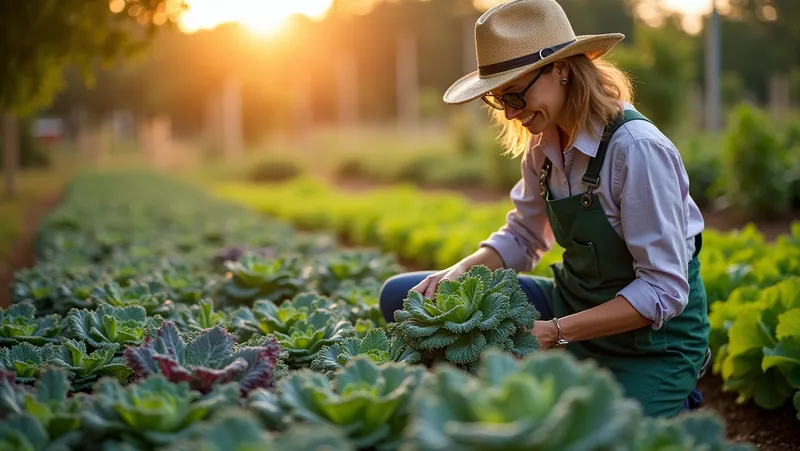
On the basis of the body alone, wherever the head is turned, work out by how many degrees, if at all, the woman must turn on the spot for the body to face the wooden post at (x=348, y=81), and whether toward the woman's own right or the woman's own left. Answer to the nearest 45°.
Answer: approximately 135° to the woman's own right

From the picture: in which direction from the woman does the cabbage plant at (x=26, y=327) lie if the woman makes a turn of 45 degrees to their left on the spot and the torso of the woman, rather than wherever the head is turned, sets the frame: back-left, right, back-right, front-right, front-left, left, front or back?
right

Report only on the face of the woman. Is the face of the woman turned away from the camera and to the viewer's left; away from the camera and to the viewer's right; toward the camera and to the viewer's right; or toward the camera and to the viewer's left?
toward the camera and to the viewer's left

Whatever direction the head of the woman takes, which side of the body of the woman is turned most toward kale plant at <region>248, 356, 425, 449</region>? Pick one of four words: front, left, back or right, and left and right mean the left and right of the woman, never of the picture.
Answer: front

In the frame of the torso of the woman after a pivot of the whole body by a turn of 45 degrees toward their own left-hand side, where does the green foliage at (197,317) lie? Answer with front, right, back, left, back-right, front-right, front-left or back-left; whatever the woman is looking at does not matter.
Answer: right

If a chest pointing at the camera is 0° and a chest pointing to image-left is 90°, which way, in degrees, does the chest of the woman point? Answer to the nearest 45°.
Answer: approximately 45°

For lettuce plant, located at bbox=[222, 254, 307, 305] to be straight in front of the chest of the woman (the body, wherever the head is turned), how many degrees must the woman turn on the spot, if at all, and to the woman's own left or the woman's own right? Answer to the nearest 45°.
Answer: approximately 90° to the woman's own right

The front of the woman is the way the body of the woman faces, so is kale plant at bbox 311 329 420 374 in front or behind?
in front

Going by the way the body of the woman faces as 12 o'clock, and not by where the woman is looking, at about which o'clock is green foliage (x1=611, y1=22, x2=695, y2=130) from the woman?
The green foliage is roughly at 5 o'clock from the woman.

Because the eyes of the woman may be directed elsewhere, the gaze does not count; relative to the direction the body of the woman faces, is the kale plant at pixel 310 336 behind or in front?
in front

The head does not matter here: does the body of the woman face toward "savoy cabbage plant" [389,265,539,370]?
yes

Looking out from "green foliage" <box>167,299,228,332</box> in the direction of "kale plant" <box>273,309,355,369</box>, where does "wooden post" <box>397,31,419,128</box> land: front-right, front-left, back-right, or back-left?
back-left

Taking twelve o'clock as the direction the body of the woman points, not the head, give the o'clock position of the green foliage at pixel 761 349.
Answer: The green foliage is roughly at 6 o'clock from the woman.
